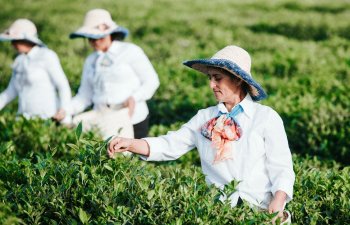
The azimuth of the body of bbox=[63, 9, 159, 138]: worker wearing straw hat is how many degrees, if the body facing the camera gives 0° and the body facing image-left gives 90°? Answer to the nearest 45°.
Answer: approximately 45°

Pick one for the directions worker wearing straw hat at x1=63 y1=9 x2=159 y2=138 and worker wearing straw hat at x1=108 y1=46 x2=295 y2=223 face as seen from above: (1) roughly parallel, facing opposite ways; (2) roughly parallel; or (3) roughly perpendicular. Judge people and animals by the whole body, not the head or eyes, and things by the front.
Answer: roughly parallel

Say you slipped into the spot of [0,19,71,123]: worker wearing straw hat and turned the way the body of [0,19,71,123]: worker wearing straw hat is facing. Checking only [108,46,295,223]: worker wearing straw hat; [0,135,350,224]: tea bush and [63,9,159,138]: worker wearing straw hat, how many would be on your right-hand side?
0

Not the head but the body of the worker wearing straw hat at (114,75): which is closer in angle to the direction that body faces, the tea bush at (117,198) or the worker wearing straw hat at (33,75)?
the tea bush

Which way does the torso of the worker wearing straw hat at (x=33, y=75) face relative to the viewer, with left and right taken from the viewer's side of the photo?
facing the viewer and to the left of the viewer

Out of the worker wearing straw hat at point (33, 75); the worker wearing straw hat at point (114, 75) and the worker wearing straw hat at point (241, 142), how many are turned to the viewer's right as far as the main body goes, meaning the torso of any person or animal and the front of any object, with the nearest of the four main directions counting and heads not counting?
0

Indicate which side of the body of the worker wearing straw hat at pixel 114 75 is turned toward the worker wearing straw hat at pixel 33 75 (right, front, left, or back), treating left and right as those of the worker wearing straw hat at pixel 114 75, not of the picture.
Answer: right

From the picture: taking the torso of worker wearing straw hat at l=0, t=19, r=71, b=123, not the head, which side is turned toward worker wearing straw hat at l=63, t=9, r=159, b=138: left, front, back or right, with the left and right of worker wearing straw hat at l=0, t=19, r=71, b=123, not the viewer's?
left

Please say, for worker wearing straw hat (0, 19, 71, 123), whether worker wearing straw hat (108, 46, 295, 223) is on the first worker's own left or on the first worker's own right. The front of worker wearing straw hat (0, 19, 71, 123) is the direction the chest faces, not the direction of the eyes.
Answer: on the first worker's own left

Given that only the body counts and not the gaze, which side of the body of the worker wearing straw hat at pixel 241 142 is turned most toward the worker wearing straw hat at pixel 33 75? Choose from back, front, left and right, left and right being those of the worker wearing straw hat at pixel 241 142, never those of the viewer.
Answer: right

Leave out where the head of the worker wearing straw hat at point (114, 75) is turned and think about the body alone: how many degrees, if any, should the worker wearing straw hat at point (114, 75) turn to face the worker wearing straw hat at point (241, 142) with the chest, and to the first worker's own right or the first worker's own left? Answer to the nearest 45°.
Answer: approximately 45° to the first worker's own left

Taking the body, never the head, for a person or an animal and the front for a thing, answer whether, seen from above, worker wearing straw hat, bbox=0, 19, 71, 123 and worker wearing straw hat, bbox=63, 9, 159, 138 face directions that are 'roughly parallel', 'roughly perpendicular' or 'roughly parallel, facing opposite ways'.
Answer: roughly parallel

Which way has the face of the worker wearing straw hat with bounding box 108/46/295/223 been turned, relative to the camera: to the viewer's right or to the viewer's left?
to the viewer's left
